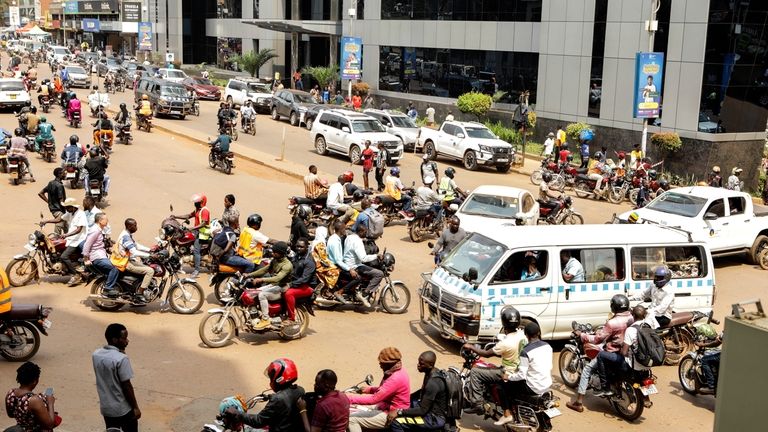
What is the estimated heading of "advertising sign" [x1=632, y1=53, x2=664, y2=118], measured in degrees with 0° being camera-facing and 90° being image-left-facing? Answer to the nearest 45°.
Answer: approximately 0°

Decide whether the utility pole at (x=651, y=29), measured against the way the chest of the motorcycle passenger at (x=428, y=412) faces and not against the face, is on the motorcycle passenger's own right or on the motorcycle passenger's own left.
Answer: on the motorcycle passenger's own right

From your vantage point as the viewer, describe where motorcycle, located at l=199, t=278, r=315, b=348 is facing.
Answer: facing to the left of the viewer

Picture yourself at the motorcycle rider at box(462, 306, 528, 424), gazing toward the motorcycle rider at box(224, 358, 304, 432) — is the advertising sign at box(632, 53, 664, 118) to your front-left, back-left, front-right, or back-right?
back-right
